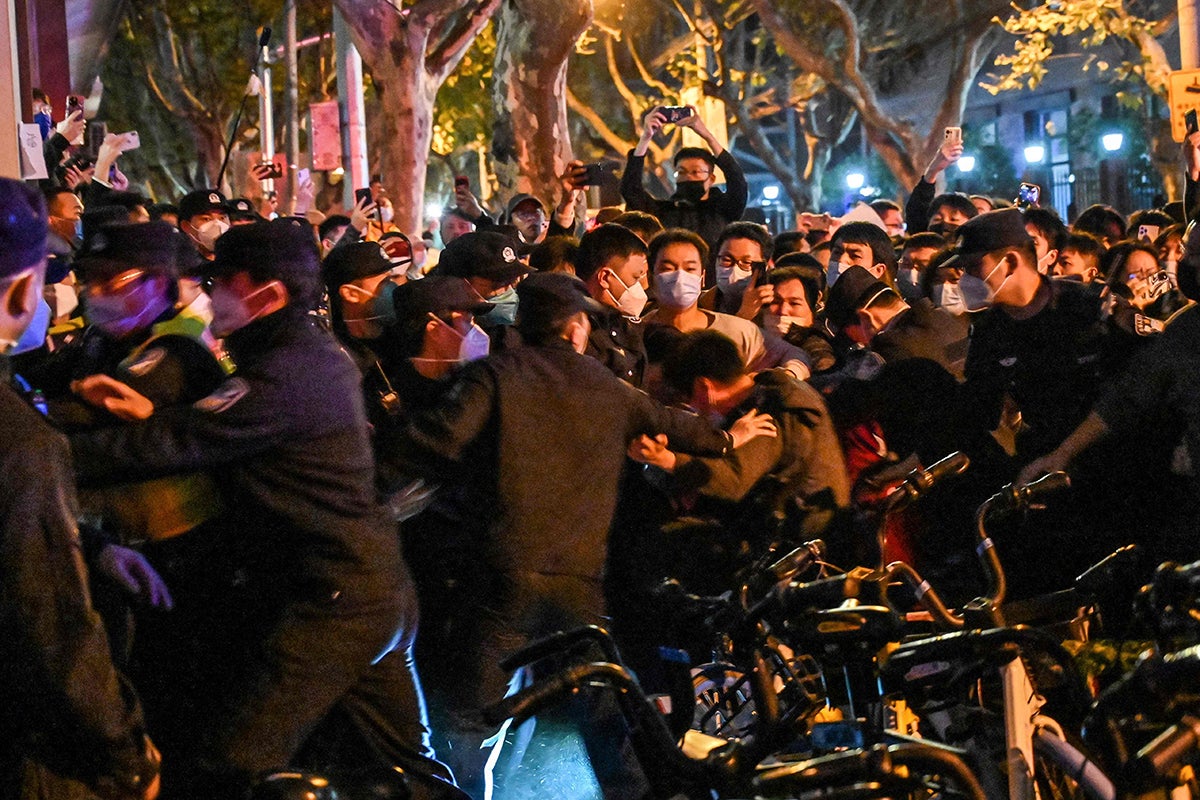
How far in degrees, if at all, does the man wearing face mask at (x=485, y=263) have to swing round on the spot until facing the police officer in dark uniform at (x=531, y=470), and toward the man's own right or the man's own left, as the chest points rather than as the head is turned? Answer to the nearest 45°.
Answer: approximately 45° to the man's own right

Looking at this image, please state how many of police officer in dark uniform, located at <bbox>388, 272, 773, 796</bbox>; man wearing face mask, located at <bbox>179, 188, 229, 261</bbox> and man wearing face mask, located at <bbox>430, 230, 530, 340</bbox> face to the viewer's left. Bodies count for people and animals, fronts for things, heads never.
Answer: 0

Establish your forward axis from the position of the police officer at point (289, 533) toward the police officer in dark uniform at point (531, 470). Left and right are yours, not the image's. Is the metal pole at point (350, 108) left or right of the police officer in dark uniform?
left

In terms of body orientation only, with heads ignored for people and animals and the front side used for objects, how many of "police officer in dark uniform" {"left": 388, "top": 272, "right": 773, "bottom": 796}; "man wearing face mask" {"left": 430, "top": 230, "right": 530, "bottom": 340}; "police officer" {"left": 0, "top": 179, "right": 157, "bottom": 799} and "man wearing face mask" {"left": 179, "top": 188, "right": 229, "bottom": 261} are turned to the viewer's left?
0

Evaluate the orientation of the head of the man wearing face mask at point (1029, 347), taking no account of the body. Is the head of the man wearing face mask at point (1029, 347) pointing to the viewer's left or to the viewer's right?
to the viewer's left

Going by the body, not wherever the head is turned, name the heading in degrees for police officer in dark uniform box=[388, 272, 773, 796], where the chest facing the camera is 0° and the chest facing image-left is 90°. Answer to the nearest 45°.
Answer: approximately 225°

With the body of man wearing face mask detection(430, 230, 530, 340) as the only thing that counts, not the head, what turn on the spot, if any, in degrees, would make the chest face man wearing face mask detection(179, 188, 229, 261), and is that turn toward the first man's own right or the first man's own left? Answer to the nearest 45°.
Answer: approximately 180°

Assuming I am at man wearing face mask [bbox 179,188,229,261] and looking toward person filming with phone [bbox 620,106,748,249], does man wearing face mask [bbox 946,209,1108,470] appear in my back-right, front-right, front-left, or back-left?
front-right

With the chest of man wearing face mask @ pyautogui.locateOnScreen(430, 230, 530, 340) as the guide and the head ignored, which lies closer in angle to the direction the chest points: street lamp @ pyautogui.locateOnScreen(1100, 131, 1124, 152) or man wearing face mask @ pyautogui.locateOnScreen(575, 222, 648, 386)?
the man wearing face mask

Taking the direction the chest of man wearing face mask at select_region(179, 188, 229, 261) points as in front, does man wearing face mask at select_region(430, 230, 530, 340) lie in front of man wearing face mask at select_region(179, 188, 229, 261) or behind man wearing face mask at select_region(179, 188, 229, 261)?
in front

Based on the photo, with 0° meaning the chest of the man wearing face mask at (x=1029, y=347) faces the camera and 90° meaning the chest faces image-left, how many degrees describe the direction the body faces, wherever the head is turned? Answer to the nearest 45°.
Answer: approximately 45°

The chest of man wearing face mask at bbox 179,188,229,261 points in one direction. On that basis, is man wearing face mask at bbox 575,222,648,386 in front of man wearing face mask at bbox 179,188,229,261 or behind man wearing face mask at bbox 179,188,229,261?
in front
